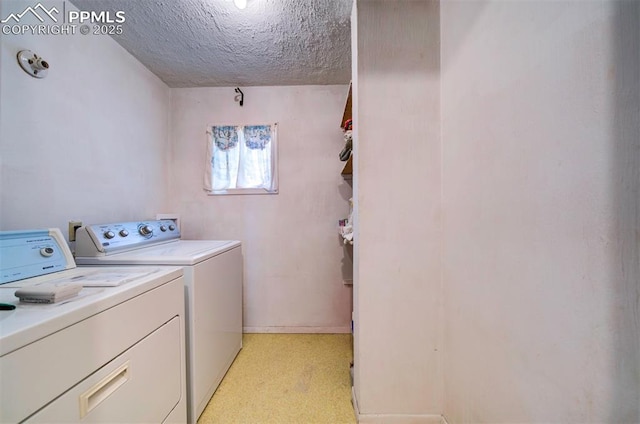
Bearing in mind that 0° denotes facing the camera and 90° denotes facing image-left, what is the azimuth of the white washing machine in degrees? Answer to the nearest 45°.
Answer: approximately 315°

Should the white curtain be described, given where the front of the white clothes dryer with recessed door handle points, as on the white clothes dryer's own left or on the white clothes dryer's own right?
on the white clothes dryer's own left

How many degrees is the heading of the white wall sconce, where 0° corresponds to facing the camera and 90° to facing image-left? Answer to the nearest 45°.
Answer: approximately 315°

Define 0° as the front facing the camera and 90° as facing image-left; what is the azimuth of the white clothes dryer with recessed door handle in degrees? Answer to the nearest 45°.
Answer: approximately 315°

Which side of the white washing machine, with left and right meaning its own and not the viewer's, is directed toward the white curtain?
left
